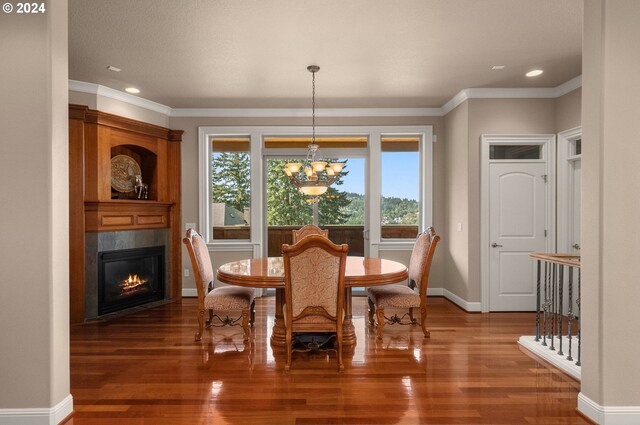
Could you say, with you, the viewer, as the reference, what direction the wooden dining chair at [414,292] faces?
facing to the left of the viewer

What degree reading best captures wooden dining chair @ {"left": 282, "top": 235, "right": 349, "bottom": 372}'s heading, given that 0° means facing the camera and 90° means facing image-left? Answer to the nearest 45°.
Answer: approximately 180°

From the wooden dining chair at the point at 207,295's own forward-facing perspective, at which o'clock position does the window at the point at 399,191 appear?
The window is roughly at 11 o'clock from the wooden dining chair.

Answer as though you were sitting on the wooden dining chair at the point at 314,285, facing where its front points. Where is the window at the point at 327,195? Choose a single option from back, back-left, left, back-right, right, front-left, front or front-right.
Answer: front

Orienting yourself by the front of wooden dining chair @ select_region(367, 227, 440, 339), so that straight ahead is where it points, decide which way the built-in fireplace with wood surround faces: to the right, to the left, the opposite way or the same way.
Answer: the opposite way

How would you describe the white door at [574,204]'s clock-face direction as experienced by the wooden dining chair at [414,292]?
The white door is roughly at 5 o'clock from the wooden dining chair.

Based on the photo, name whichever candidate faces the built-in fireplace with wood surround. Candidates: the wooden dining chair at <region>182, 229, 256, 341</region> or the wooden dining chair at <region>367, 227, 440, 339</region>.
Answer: the wooden dining chair at <region>367, 227, 440, 339</region>

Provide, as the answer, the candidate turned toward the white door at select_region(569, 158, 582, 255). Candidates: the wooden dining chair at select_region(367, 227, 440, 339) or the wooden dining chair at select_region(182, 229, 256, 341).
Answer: the wooden dining chair at select_region(182, 229, 256, 341)

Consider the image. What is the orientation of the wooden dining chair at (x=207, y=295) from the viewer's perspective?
to the viewer's right

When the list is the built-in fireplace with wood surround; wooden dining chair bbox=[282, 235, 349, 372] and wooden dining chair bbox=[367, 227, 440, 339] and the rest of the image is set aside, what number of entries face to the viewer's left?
1

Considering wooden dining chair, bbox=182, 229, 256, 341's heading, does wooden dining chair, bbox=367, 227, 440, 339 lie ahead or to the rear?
ahead

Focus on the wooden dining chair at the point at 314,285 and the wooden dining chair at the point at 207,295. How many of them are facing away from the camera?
1

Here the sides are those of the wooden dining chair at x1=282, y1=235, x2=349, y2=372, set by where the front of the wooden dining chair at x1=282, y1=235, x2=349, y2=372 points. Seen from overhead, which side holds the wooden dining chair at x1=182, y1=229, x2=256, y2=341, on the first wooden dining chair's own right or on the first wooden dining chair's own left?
on the first wooden dining chair's own left

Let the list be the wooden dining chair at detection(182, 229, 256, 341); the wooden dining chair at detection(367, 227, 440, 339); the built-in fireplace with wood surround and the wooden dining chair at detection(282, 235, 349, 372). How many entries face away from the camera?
1

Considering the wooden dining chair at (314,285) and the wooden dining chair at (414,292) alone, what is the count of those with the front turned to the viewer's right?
0

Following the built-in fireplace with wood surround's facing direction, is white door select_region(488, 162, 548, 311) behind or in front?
in front

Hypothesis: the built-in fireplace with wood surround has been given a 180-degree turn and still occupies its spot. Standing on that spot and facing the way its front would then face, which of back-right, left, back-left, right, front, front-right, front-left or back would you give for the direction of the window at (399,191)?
back-right

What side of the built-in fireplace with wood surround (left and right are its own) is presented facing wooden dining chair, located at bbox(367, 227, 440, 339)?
front

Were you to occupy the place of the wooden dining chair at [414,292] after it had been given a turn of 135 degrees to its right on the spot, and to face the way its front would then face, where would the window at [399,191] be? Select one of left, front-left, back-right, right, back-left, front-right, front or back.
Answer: front-left

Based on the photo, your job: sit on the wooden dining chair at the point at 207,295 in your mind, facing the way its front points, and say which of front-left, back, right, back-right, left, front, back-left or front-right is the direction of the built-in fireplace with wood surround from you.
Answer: back-left
